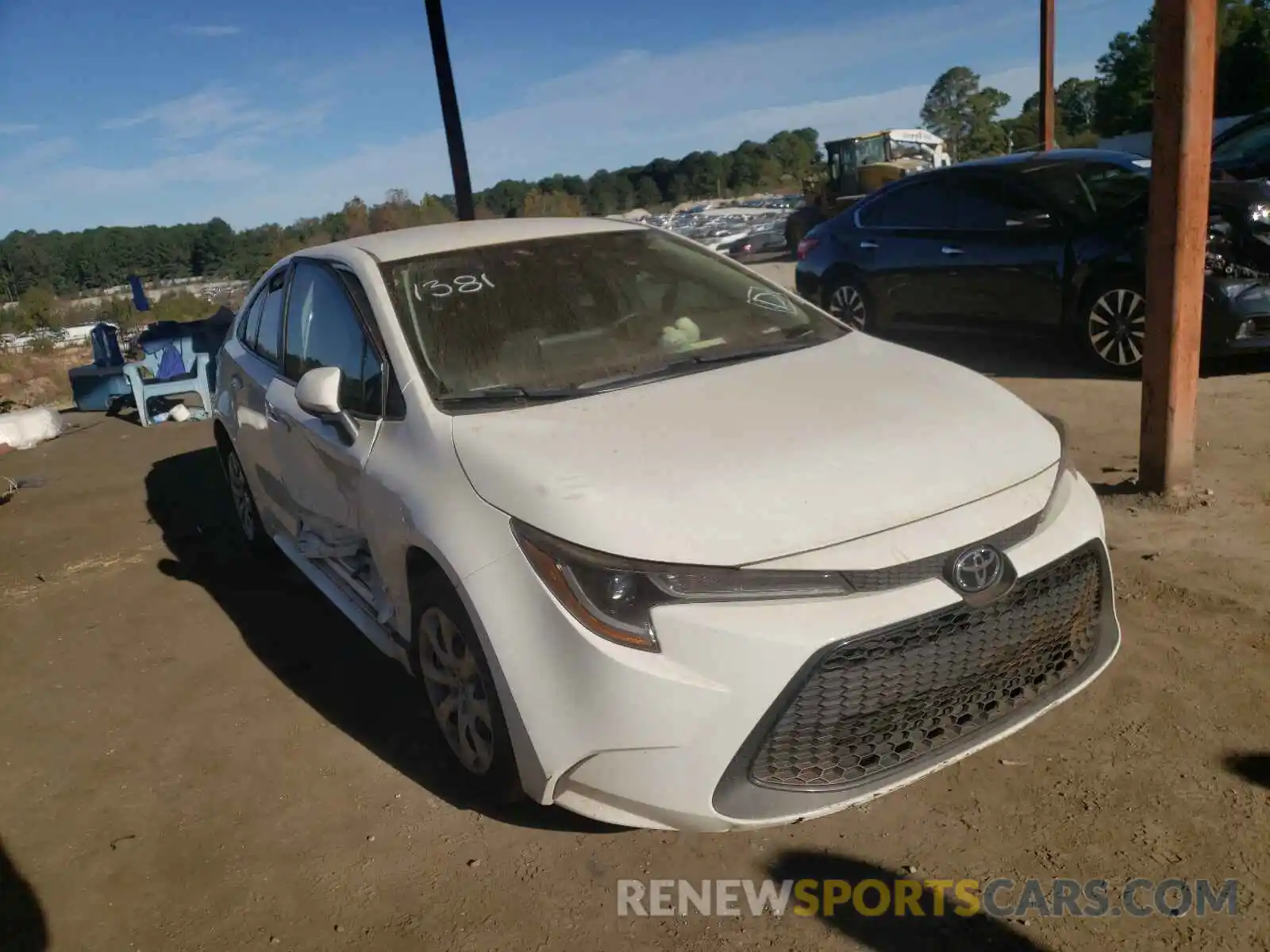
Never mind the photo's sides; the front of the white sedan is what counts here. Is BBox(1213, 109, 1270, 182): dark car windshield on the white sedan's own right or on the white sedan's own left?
on the white sedan's own left

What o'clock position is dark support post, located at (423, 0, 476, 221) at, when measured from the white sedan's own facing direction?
The dark support post is roughly at 7 o'clock from the white sedan.

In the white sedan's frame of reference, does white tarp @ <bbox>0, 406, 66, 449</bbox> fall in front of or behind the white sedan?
behind

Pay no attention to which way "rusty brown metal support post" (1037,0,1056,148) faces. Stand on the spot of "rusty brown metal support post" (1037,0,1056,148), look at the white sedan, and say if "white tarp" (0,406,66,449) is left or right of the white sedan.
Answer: right

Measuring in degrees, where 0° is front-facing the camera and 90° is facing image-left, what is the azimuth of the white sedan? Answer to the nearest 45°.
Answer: approximately 315°

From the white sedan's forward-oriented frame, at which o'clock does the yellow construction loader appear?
The yellow construction loader is roughly at 8 o'clock from the white sedan.

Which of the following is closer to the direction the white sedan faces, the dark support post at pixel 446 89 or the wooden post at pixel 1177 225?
the wooden post

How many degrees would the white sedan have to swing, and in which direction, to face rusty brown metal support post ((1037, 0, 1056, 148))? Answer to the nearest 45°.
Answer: approximately 90° to its left

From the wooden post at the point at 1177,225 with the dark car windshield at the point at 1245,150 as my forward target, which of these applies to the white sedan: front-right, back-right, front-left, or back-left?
back-left

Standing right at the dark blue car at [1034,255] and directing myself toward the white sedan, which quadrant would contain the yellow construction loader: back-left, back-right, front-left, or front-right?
back-right

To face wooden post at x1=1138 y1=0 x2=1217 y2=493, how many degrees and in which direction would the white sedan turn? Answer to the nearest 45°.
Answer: approximately 90° to its left
